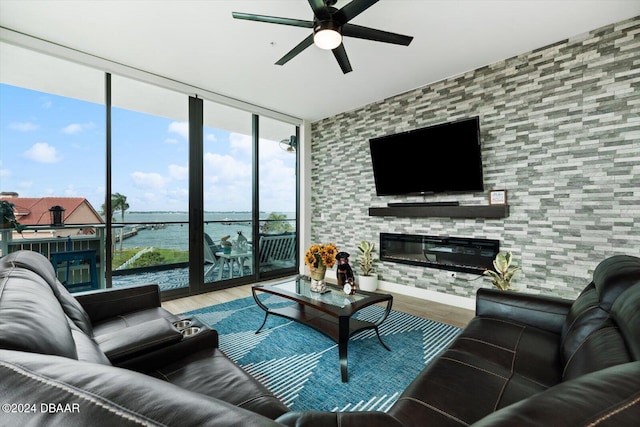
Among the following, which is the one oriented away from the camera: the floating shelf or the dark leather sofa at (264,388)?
the dark leather sofa

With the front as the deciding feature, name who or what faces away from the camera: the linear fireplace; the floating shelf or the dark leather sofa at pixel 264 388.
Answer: the dark leather sofa

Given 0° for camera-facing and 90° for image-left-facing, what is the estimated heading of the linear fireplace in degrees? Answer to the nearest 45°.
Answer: approximately 45°

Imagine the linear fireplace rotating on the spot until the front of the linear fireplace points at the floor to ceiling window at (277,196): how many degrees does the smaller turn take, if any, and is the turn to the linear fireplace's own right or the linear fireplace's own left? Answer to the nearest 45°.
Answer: approximately 45° to the linear fireplace's own right
